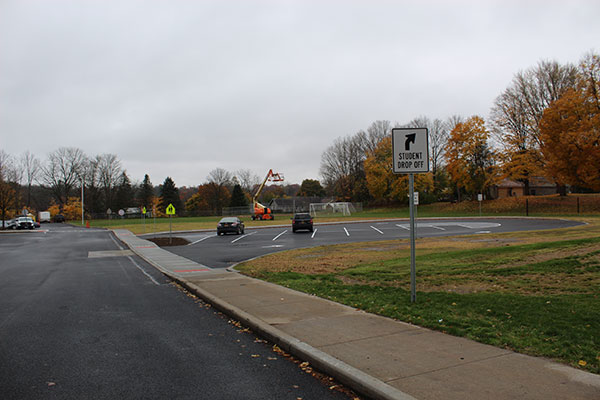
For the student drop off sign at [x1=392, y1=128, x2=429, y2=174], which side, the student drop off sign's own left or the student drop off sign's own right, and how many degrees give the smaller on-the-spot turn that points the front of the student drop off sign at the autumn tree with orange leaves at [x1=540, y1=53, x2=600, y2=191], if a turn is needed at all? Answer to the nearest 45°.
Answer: approximately 180°

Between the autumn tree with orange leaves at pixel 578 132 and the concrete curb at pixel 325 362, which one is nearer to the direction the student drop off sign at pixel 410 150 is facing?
the concrete curb

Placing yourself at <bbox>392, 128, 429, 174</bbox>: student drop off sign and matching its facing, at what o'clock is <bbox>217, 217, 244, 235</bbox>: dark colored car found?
The dark colored car is roughly at 5 o'clock from the student drop off sign.

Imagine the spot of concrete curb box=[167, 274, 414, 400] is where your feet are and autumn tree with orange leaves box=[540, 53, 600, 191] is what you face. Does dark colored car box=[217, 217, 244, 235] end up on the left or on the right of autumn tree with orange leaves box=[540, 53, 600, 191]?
left

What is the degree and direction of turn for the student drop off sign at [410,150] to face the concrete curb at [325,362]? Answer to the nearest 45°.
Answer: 0° — it already faces it

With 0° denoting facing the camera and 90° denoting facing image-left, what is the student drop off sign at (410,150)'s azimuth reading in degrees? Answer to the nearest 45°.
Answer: approximately 0°
